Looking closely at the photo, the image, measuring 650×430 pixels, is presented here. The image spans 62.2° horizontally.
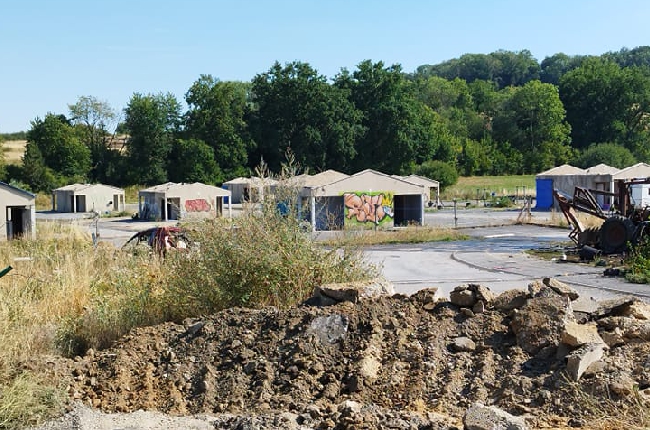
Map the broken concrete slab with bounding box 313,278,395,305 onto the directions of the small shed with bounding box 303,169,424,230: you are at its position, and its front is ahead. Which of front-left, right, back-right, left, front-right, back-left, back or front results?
front

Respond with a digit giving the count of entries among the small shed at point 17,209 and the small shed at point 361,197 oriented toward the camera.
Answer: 2

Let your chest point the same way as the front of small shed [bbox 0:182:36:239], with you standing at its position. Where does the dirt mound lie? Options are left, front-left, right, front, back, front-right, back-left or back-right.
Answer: front

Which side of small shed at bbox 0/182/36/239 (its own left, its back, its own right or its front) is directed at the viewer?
front

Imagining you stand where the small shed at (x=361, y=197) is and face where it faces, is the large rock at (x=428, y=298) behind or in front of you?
in front

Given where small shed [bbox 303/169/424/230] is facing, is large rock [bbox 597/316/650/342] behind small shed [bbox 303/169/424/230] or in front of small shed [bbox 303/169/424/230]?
in front

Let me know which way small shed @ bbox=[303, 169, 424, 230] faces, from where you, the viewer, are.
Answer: facing the viewer

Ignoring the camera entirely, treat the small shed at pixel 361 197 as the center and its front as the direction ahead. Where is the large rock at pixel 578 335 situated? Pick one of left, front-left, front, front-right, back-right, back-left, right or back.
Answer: front

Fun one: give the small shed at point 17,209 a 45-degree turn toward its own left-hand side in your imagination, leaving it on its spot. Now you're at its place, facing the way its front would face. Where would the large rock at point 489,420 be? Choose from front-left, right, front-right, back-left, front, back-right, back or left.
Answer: front-right

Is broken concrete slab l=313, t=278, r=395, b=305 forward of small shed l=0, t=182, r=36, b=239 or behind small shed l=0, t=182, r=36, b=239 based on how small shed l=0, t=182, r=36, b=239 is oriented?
forward

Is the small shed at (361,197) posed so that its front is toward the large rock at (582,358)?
yes

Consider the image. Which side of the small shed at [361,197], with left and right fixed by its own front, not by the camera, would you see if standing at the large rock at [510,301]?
front

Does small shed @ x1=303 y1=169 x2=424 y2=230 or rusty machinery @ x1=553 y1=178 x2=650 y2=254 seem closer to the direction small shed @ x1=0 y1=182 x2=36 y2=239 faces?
the rusty machinery

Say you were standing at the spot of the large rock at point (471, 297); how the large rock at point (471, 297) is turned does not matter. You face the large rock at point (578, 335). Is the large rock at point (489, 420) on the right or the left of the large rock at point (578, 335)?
right

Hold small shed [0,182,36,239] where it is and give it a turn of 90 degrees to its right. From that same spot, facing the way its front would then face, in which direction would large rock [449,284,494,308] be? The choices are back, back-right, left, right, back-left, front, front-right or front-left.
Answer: left
